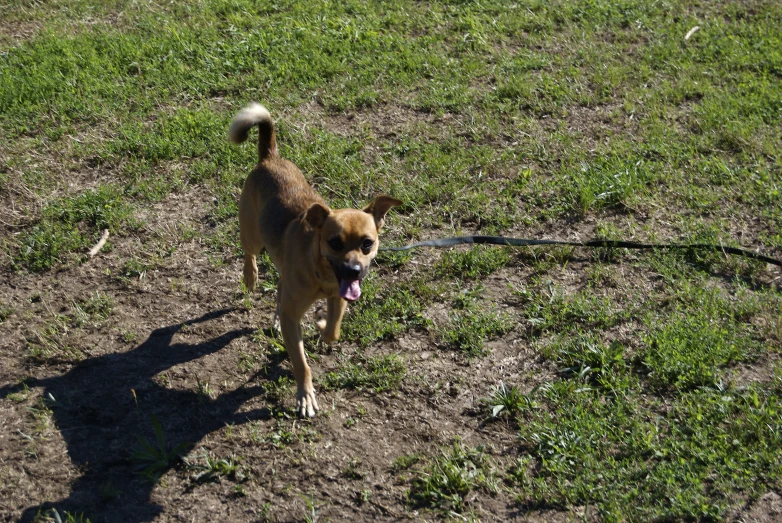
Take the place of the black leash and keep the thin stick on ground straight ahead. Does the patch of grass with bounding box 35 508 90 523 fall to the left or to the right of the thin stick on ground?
left

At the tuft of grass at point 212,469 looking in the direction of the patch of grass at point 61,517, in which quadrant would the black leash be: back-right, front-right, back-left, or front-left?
back-right

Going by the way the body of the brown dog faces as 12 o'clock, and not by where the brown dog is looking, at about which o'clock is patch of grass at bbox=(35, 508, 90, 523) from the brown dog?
The patch of grass is roughly at 3 o'clock from the brown dog.

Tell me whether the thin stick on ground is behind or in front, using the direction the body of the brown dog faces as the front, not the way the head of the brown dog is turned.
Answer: behind

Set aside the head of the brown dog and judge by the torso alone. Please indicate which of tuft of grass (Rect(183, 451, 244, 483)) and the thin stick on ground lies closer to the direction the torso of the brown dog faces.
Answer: the tuft of grass

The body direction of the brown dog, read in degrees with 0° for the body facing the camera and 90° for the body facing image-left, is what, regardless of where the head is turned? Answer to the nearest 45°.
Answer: approximately 315°

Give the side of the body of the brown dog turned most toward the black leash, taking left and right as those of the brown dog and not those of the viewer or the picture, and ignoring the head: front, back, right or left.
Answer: left

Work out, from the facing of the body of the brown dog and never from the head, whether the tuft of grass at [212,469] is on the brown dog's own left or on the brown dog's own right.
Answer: on the brown dog's own right
